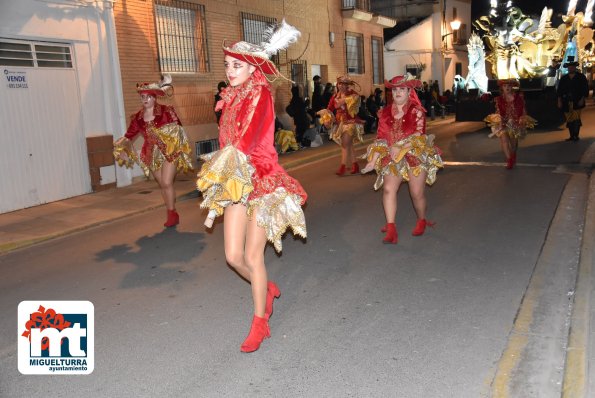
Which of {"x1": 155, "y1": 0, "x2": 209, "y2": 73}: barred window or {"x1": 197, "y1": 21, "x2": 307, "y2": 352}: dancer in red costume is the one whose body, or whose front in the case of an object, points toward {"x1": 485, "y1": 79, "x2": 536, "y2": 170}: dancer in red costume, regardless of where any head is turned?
the barred window

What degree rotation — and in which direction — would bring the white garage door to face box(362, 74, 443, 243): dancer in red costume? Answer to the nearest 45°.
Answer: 0° — it already faces them

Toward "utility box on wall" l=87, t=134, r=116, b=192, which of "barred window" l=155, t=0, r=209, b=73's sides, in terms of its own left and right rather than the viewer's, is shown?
right

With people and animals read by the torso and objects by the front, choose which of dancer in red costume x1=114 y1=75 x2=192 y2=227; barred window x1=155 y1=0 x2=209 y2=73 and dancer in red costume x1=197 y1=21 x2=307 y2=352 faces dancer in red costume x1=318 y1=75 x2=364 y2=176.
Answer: the barred window

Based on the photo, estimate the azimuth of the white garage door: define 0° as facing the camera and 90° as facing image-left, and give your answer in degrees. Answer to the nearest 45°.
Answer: approximately 315°

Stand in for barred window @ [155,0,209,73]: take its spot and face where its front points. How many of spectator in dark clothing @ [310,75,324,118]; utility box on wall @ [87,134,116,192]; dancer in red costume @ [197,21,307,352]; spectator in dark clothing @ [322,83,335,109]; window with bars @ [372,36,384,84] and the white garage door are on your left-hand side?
3

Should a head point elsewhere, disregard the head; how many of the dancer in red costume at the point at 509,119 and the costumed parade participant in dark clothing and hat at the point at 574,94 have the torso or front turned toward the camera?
2

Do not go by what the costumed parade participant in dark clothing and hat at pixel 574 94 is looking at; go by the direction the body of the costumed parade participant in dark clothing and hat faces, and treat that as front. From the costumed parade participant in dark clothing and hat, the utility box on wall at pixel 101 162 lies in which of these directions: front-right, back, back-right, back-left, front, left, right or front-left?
front-right

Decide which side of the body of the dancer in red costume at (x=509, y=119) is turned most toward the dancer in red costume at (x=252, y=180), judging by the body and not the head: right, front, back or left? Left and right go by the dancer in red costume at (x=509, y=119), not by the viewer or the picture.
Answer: front

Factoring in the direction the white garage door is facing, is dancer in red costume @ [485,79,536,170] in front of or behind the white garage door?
in front

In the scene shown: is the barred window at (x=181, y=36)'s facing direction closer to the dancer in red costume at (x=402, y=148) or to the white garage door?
the dancer in red costume

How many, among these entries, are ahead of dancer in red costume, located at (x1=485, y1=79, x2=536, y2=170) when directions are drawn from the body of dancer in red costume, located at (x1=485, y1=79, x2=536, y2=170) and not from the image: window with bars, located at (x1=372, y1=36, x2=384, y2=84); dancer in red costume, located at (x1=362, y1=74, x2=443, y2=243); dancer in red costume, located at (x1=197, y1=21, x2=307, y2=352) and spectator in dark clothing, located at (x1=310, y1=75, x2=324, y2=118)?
2

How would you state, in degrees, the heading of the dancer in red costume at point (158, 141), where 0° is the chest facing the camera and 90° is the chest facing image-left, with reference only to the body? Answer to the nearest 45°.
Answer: approximately 45°

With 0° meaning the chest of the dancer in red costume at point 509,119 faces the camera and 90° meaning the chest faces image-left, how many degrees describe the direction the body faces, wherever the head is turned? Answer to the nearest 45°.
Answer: approximately 0°

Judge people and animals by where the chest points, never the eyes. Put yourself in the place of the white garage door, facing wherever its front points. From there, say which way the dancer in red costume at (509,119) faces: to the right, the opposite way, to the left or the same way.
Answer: to the right

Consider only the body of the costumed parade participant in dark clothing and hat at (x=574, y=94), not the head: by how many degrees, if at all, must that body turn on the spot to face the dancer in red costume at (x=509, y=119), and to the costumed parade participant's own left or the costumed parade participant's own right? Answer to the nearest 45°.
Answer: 0° — they already face them
